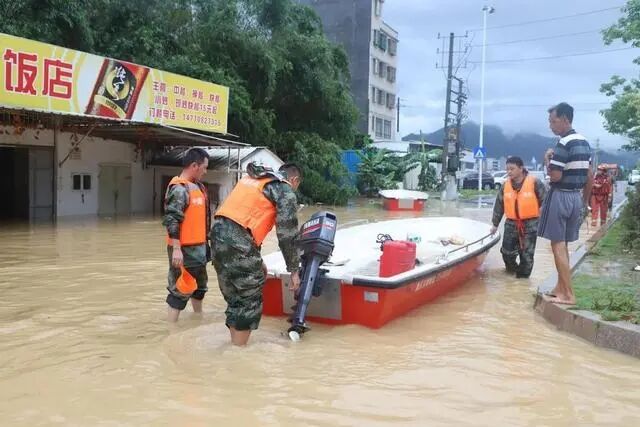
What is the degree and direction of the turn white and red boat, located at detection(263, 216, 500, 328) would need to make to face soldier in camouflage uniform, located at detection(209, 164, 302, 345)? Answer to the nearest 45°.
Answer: approximately 180°

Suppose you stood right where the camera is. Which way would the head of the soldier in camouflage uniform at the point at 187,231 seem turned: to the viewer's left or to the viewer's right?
to the viewer's right

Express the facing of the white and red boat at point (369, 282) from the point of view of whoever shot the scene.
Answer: facing away from the viewer and to the right of the viewer

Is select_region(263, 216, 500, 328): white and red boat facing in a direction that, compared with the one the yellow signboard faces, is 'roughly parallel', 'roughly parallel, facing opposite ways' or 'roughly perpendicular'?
roughly perpendicular

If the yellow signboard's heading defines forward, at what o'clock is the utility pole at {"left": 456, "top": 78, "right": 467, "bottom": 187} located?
The utility pole is roughly at 9 o'clock from the yellow signboard.

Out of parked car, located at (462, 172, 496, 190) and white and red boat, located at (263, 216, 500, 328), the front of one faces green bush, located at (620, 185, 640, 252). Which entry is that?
the white and red boat

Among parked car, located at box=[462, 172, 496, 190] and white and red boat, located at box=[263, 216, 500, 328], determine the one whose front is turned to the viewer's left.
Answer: the parked car

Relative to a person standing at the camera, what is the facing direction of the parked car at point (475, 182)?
facing to the left of the viewer

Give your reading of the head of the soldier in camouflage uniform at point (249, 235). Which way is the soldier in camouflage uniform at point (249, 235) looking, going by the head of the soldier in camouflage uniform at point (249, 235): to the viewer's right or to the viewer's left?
to the viewer's right

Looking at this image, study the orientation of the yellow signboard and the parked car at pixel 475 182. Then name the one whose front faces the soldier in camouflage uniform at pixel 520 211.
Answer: the yellow signboard
